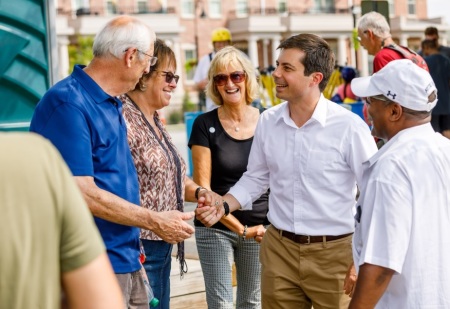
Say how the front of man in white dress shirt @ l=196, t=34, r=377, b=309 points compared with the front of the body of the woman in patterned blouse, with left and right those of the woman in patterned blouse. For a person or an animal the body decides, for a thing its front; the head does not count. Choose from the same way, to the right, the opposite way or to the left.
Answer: to the right

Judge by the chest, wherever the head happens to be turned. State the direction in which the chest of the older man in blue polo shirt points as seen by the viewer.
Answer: to the viewer's right

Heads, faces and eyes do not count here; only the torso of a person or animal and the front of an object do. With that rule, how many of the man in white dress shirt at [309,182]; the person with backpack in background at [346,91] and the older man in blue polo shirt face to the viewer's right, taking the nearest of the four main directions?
1

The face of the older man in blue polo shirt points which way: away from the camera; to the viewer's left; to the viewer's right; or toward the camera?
to the viewer's right

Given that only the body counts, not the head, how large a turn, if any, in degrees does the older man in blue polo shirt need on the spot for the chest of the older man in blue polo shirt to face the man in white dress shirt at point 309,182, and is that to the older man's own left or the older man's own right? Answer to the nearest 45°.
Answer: approximately 45° to the older man's own left

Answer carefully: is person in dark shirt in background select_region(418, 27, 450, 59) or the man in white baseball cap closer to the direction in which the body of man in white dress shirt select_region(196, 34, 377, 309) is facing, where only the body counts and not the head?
the man in white baseball cap

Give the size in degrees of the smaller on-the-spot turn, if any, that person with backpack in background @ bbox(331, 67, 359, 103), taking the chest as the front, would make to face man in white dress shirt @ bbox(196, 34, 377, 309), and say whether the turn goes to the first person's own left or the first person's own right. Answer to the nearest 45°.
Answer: approximately 180°

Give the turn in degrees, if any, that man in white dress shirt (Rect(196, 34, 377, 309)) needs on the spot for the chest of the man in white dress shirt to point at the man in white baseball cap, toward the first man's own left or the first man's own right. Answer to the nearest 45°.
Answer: approximately 45° to the first man's own left

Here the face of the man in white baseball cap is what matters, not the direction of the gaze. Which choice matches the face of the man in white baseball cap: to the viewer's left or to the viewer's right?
to the viewer's left

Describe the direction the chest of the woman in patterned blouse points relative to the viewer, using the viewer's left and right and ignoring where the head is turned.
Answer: facing the viewer and to the right of the viewer

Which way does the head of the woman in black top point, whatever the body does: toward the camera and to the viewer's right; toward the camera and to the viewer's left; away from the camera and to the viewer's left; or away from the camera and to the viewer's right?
toward the camera and to the viewer's right

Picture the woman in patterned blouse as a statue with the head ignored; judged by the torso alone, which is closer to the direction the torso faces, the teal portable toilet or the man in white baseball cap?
the man in white baseball cap

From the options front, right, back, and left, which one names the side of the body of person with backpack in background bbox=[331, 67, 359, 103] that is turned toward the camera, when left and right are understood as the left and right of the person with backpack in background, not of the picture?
back

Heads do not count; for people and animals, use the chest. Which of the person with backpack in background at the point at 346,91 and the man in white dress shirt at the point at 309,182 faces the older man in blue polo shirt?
the man in white dress shirt
